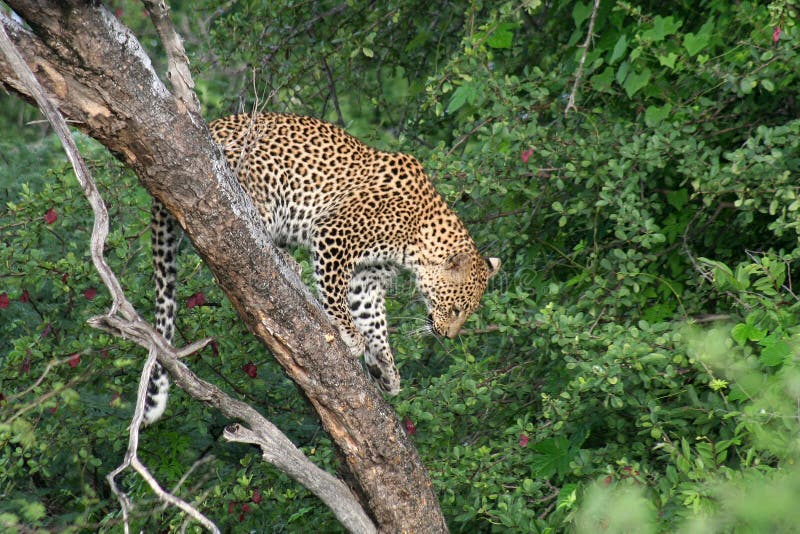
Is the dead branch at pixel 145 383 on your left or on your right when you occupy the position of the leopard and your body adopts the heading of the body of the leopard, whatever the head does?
on your right

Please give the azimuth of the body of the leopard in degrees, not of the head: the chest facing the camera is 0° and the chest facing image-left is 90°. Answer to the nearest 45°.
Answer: approximately 270°

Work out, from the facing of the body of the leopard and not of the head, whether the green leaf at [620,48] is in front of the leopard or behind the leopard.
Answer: in front

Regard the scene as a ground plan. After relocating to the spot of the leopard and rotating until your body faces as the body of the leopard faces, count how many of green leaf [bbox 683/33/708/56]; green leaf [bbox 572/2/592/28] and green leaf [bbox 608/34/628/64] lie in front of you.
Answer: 3

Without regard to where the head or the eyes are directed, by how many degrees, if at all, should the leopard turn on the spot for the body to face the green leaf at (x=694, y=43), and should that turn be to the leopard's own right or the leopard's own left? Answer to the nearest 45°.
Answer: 0° — it already faces it

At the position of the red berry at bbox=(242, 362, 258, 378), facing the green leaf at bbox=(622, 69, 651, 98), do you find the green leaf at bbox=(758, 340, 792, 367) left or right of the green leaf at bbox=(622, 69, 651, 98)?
right

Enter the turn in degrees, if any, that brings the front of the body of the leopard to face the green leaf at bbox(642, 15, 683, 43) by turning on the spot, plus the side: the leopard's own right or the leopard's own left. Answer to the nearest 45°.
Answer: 0° — it already faces it

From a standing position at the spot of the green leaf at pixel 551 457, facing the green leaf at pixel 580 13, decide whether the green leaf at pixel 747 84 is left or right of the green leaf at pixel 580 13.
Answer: right

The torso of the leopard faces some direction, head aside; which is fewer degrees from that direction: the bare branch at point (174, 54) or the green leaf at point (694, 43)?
the green leaf
